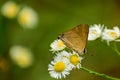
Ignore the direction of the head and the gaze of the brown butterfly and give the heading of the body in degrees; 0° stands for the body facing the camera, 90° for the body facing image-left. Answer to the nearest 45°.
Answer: approximately 90°

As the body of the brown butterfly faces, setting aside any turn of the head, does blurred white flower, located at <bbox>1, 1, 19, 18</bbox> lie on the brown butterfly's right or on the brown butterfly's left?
on the brown butterfly's right
